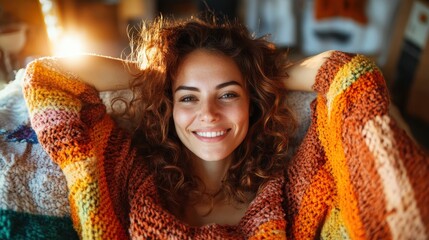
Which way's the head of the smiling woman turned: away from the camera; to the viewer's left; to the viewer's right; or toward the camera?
toward the camera

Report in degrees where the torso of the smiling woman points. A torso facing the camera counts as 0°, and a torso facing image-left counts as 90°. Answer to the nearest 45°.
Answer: approximately 0°
